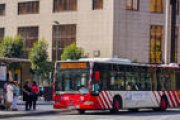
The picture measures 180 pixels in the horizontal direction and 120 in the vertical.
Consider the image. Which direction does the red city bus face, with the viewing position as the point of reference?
facing the viewer and to the left of the viewer

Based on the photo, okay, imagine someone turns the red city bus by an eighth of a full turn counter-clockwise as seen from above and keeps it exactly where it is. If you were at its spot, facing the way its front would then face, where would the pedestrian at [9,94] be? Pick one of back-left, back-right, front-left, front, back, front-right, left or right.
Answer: right
